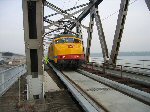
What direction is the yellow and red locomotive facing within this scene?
toward the camera
